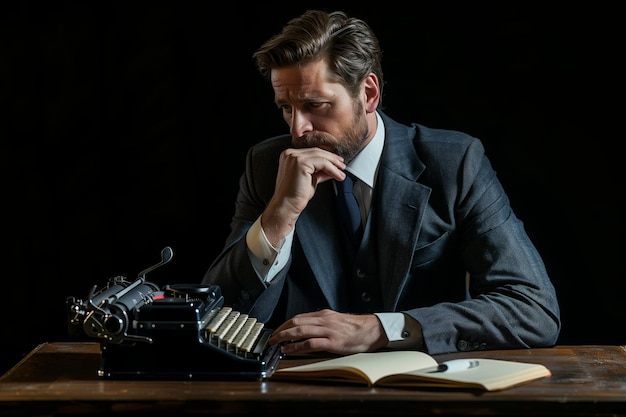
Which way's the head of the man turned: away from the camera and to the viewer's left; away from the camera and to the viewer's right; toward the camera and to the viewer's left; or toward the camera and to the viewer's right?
toward the camera and to the viewer's left

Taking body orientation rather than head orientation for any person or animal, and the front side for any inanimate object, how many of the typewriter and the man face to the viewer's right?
1

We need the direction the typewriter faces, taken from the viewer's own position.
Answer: facing to the right of the viewer

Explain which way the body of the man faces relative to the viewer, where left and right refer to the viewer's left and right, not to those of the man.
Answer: facing the viewer and to the left of the viewer

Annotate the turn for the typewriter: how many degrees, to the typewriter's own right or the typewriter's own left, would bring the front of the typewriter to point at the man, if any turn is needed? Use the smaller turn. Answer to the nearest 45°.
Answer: approximately 45° to the typewriter's own left

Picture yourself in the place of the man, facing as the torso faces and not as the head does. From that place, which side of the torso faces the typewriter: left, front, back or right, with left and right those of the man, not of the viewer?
front

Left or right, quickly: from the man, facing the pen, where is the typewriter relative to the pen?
right

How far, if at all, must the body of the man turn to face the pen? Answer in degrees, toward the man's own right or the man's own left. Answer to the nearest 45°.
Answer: approximately 45° to the man's own left
